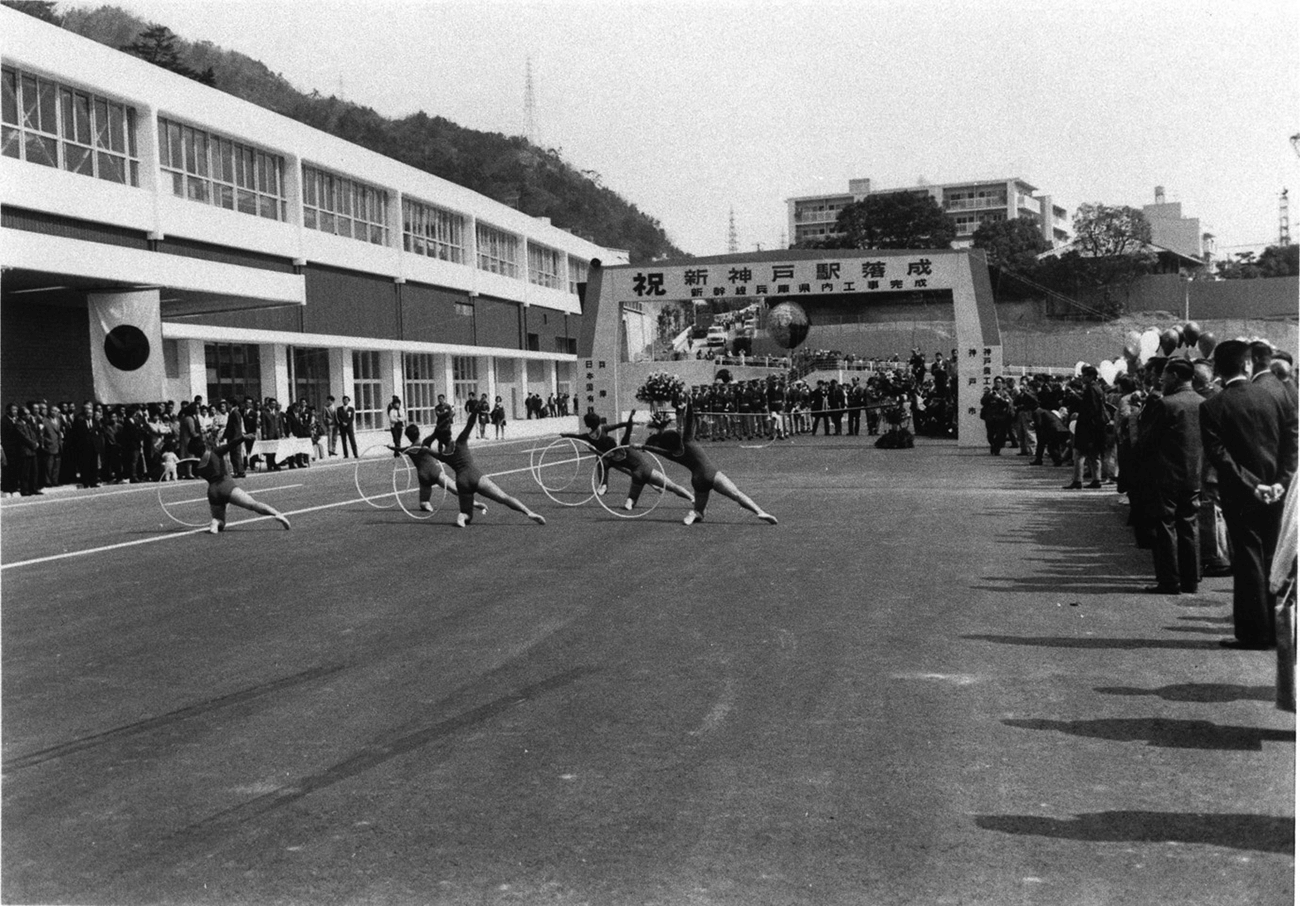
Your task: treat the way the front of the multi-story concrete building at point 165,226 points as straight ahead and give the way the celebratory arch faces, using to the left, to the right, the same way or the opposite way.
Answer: to the right

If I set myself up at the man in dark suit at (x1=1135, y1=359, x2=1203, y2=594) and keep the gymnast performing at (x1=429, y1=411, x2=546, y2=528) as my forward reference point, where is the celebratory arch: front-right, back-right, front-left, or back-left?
front-right

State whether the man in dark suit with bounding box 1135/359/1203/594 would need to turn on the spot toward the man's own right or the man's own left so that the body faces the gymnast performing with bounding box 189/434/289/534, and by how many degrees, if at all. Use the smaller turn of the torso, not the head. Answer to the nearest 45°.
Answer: approximately 45° to the man's own left

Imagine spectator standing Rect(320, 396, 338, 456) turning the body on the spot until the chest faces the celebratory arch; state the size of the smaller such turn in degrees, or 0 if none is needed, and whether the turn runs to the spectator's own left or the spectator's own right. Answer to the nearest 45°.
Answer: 0° — they already face it

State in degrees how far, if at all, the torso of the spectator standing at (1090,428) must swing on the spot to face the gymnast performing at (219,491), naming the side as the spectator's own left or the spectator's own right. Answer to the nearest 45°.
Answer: approximately 45° to the spectator's own left

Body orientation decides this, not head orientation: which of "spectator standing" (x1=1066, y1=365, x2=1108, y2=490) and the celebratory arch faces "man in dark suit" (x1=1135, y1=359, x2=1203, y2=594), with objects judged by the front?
the celebratory arch

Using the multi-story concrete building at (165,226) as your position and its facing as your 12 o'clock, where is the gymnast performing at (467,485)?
The gymnast performing is roughly at 1 o'clock from the multi-story concrete building.

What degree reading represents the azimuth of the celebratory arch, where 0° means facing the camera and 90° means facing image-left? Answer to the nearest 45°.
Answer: approximately 0°

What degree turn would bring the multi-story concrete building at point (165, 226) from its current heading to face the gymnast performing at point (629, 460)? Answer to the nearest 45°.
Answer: approximately 45° to its right

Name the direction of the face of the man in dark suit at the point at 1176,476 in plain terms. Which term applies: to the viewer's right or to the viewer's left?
to the viewer's left

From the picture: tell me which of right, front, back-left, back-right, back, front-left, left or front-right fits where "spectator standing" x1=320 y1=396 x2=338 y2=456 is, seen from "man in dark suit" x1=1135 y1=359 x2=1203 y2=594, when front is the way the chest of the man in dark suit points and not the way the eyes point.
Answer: front

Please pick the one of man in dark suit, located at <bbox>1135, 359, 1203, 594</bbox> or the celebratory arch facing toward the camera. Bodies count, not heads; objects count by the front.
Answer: the celebratory arch

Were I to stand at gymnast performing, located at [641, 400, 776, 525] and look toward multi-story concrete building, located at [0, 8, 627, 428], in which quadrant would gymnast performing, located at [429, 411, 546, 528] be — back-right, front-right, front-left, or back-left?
front-left

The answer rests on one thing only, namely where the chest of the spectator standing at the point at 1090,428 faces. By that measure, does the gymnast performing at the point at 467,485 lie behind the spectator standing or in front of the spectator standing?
in front

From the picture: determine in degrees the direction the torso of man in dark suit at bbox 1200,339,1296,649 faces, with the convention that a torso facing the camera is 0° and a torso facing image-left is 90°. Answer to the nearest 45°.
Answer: approximately 135°

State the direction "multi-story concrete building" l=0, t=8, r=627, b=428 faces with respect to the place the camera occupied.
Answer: facing the viewer and to the right of the viewer

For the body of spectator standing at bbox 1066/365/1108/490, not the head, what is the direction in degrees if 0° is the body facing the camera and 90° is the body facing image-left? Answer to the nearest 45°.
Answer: approximately 90°
